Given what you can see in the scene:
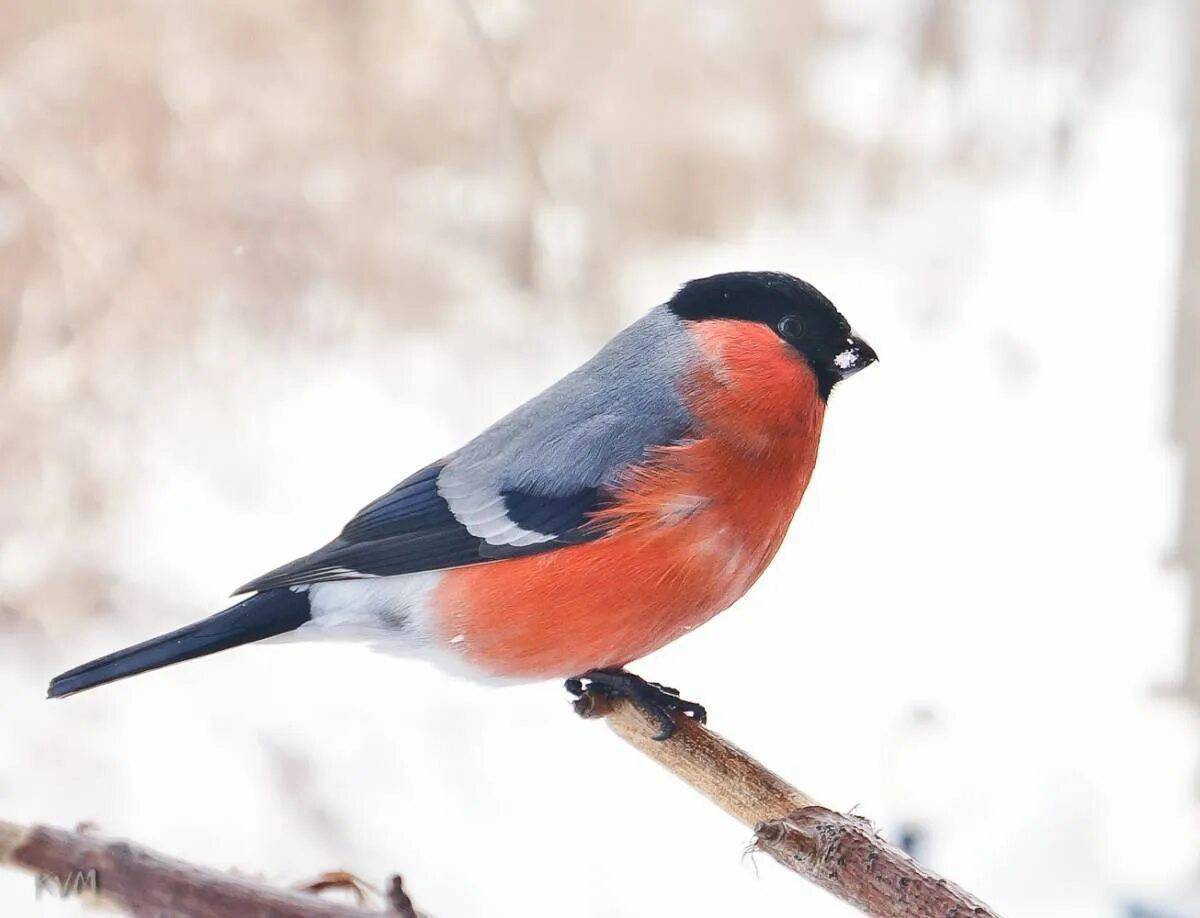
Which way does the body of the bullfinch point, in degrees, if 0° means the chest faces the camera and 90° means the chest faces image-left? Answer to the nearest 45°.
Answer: approximately 270°
